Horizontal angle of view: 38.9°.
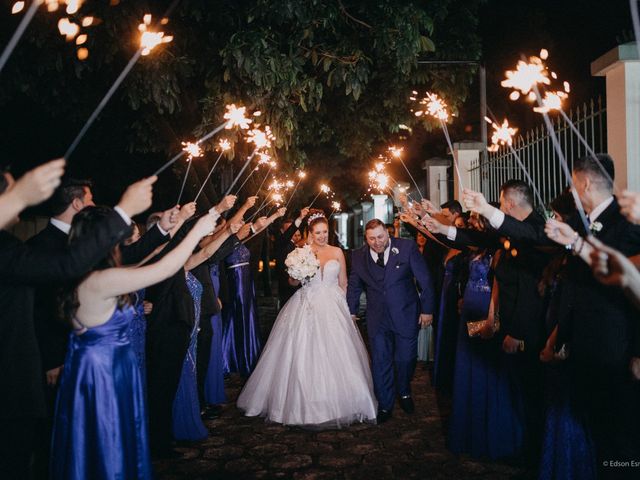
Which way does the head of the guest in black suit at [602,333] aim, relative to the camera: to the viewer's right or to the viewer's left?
to the viewer's left

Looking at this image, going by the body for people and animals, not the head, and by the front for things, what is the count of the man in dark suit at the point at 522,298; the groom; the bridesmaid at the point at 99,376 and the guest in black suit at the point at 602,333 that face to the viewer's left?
2

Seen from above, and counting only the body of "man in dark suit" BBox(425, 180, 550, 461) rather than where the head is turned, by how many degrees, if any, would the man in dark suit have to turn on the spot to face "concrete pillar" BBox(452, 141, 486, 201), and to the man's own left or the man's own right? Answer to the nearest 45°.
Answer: approximately 90° to the man's own right

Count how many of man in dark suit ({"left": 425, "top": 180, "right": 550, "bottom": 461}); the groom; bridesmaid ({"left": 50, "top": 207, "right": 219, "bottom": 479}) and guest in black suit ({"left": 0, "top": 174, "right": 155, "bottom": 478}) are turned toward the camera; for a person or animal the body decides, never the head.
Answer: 1

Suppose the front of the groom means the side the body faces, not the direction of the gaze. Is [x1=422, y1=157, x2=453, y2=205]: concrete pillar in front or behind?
behind

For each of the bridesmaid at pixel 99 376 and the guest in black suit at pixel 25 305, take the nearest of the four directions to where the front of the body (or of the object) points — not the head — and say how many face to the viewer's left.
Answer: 0

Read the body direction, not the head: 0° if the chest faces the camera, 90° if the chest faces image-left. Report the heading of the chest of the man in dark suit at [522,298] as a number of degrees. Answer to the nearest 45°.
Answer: approximately 90°

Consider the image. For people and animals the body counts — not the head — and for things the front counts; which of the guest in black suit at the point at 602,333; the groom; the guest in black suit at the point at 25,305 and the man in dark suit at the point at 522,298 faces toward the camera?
the groom

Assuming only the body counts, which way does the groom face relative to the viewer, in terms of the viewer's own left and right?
facing the viewer

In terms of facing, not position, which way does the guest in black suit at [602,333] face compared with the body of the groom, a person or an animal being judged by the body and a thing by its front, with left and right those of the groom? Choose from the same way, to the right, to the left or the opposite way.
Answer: to the right

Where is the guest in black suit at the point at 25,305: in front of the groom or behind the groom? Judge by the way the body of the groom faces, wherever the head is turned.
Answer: in front

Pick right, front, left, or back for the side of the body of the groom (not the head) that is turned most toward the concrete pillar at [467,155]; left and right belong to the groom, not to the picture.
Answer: back

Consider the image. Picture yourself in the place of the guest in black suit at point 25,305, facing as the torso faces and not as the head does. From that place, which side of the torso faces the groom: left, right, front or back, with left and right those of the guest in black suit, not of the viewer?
front

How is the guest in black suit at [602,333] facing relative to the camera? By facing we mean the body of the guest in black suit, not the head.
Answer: to the viewer's left
